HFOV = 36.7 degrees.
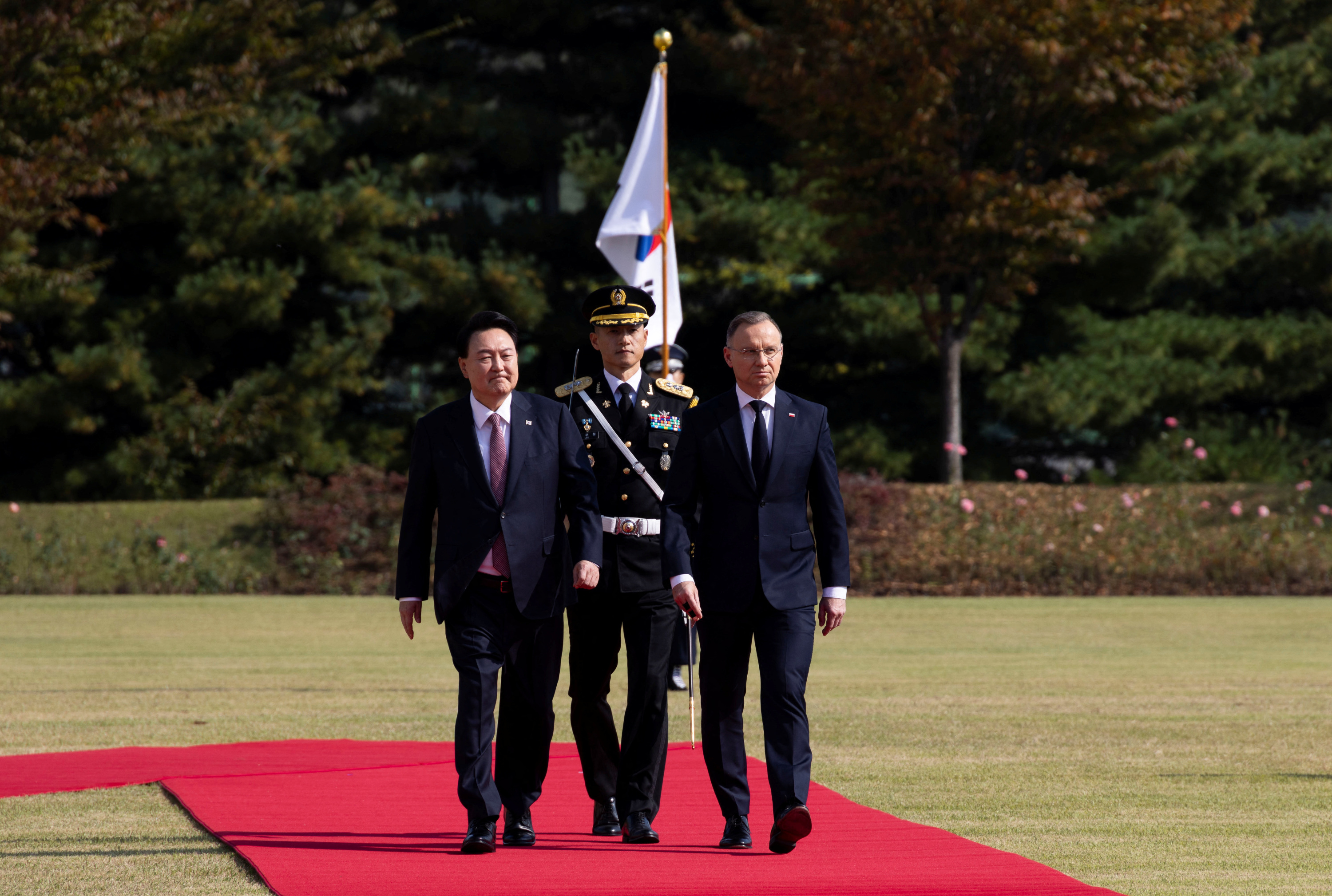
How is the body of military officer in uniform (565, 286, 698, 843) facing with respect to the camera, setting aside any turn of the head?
toward the camera

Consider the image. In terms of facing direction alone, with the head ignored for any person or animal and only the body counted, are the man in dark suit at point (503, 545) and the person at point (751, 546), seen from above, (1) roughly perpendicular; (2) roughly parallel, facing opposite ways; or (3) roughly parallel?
roughly parallel

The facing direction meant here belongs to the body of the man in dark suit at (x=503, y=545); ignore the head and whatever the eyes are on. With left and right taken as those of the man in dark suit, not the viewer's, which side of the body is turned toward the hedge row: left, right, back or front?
back

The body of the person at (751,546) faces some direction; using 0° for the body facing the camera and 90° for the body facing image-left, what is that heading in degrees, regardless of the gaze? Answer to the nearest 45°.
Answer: approximately 0°

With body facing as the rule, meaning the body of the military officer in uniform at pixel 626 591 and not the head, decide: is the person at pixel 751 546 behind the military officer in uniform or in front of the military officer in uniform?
in front

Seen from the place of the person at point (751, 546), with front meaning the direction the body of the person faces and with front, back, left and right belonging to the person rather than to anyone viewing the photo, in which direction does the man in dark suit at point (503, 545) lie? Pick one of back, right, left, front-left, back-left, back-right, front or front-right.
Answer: right

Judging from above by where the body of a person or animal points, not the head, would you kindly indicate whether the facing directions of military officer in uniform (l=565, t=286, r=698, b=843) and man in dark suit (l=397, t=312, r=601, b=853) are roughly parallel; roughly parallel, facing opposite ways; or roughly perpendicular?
roughly parallel

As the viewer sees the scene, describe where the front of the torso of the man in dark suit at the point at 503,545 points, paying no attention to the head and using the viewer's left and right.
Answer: facing the viewer

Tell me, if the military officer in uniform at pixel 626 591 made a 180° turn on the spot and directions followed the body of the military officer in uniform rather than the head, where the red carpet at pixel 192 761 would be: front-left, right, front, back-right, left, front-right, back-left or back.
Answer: front-left

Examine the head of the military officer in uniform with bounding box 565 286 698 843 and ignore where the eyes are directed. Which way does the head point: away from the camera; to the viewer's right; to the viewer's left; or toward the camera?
toward the camera
